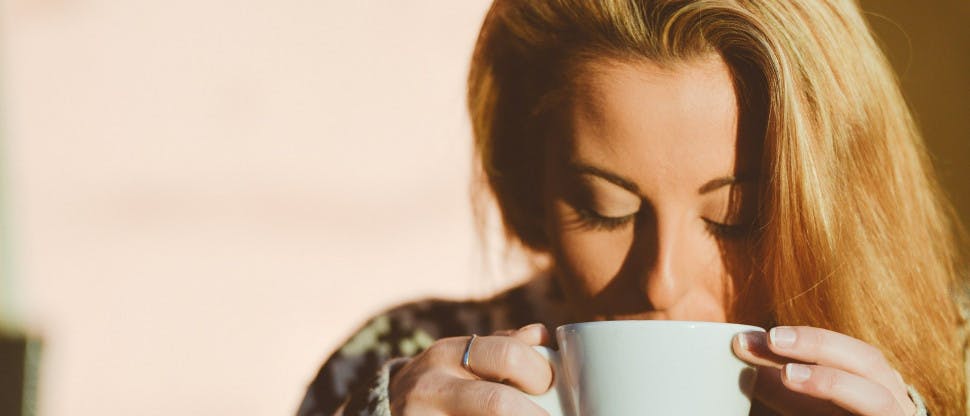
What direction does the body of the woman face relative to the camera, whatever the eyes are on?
toward the camera

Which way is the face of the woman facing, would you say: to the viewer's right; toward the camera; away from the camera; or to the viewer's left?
toward the camera

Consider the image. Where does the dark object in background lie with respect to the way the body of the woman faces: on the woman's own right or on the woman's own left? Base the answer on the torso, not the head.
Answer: on the woman's own right
